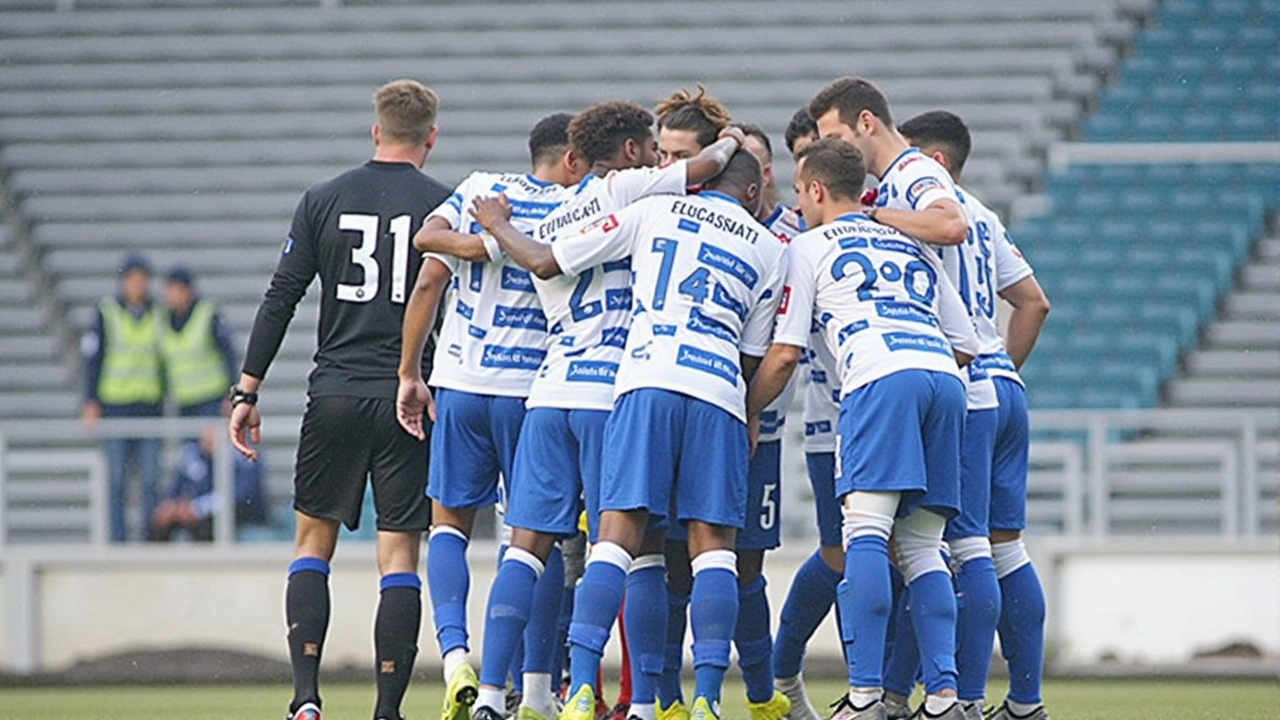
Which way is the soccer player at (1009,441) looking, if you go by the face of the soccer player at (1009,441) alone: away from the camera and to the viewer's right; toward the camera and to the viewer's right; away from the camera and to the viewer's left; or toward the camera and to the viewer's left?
away from the camera and to the viewer's left

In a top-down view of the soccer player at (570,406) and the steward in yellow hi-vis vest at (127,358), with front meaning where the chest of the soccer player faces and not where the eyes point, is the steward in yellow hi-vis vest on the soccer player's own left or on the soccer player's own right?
on the soccer player's own left

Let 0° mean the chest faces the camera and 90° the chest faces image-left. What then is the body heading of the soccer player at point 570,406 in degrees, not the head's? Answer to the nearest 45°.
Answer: approximately 225°

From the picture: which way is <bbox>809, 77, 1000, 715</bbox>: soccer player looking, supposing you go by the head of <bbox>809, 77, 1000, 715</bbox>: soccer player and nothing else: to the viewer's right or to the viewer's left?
to the viewer's left

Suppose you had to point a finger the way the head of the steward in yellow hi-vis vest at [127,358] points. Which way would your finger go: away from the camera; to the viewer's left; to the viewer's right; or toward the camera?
toward the camera

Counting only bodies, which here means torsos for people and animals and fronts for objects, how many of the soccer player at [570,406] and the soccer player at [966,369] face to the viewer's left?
1

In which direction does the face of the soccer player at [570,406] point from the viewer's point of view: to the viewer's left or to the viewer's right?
to the viewer's right

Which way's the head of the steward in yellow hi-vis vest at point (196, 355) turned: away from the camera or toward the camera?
toward the camera

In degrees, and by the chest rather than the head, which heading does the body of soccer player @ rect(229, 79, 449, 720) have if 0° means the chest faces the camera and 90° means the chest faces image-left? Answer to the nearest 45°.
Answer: approximately 180°

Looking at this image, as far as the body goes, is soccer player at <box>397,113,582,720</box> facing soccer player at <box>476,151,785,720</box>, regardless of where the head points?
no

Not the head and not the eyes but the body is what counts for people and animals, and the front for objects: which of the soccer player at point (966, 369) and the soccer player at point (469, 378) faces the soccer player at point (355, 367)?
the soccer player at point (966, 369)

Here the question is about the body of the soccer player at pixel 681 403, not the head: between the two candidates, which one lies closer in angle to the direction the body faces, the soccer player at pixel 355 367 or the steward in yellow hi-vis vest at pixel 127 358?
the steward in yellow hi-vis vest

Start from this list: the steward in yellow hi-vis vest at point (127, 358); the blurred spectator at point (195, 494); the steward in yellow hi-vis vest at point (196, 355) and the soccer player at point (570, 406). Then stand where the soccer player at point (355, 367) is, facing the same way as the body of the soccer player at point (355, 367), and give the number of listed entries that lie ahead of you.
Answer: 3

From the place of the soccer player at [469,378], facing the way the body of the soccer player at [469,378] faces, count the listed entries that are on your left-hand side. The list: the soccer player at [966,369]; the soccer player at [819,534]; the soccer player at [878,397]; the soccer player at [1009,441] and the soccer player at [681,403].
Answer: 0

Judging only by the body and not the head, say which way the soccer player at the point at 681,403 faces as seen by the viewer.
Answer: away from the camera

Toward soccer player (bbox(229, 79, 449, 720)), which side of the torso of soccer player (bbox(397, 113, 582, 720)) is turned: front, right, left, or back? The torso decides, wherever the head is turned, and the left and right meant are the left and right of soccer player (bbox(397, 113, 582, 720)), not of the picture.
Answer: left

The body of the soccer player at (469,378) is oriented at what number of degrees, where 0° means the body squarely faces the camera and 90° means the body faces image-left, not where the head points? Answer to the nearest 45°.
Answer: approximately 225°
